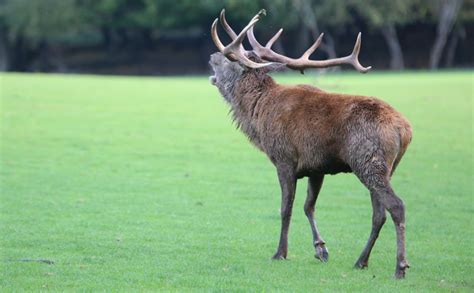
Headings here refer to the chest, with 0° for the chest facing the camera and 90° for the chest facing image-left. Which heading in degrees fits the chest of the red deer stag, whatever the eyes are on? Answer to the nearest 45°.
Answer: approximately 135°
